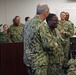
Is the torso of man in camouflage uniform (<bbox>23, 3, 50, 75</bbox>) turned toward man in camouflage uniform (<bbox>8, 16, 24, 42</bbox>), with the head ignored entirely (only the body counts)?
no

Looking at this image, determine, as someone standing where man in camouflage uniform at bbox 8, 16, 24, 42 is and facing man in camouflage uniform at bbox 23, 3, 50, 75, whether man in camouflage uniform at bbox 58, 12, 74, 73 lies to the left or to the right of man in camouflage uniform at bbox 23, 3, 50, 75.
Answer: left

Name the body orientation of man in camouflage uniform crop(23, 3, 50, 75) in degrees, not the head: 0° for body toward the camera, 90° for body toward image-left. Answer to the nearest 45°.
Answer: approximately 225°

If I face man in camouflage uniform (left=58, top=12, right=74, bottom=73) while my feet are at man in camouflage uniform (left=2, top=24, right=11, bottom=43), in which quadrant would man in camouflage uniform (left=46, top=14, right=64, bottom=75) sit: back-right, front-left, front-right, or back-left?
front-right

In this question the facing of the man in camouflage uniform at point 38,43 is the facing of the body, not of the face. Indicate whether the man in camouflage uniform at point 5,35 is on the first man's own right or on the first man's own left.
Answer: on the first man's own left

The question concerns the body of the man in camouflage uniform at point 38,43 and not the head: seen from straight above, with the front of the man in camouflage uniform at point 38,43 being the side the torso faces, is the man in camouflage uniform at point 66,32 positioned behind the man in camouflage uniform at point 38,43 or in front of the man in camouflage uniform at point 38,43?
in front
